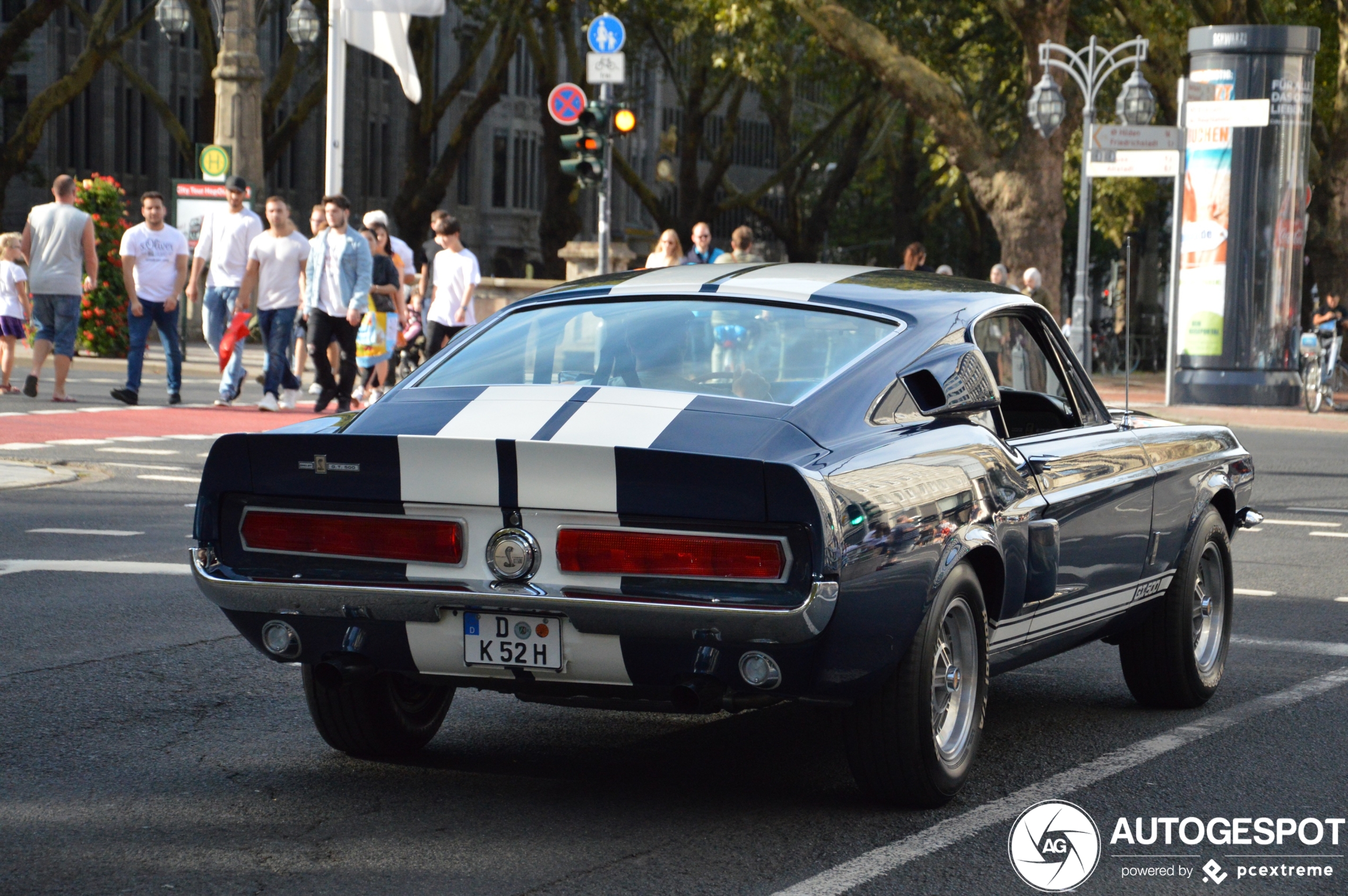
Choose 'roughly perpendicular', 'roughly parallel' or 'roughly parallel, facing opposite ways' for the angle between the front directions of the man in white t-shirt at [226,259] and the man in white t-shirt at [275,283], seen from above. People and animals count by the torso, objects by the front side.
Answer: roughly parallel

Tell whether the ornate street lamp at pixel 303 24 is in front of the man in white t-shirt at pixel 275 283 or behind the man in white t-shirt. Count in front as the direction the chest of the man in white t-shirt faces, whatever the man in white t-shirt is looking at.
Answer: behind

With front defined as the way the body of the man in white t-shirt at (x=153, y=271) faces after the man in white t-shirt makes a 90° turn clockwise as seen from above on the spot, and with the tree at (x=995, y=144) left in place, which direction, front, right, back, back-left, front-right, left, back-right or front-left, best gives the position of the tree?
back-right

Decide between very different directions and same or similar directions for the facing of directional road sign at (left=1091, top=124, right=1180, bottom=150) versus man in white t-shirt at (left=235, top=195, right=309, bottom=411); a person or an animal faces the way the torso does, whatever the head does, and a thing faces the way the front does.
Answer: same or similar directions

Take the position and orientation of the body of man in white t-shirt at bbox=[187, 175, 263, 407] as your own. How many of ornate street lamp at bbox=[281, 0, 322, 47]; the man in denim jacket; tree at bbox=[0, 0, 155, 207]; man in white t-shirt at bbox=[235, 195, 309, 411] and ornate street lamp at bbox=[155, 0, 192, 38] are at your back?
3

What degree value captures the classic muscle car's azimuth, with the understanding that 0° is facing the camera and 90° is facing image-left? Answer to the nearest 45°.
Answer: approximately 225°

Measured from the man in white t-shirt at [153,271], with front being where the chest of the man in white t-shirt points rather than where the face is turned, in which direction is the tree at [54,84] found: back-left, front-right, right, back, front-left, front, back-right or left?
back

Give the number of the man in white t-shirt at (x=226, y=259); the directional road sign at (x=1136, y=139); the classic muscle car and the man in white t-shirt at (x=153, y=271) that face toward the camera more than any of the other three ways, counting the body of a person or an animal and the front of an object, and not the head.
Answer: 3

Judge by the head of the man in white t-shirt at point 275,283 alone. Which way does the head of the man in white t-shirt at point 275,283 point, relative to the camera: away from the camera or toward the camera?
toward the camera

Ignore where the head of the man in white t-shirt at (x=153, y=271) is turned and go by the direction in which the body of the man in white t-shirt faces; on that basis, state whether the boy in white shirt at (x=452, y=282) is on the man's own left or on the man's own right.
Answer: on the man's own left

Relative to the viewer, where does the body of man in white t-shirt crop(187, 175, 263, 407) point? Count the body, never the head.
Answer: toward the camera

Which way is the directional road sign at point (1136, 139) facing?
toward the camera

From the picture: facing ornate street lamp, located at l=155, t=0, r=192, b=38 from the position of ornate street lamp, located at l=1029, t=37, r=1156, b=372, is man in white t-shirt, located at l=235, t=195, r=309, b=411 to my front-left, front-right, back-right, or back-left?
front-left

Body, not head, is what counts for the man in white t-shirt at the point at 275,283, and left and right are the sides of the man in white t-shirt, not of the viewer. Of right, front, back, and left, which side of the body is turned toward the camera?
front
